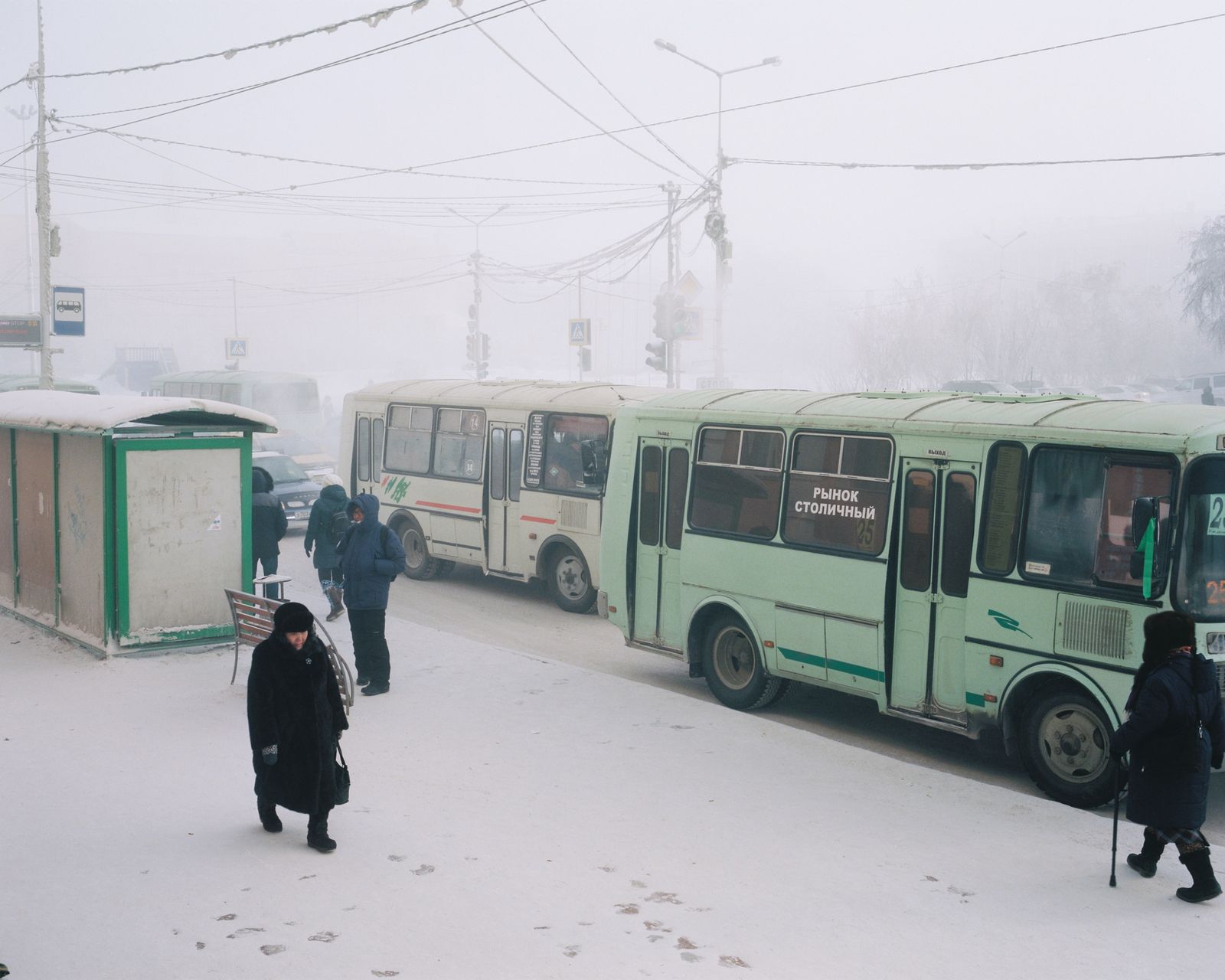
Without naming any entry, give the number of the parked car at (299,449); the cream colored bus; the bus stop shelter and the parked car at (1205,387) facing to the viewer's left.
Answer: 1

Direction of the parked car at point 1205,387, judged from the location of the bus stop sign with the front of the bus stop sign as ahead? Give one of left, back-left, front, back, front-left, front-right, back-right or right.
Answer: left

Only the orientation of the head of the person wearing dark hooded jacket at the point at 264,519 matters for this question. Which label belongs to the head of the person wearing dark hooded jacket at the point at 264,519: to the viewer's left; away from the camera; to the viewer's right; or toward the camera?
away from the camera

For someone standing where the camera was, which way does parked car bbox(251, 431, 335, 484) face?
facing the viewer and to the right of the viewer

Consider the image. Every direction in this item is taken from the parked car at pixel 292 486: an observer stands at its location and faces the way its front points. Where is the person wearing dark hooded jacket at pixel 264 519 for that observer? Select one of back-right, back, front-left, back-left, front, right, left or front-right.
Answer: front-right

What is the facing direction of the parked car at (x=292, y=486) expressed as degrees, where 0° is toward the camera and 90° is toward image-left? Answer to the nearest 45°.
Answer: approximately 315°

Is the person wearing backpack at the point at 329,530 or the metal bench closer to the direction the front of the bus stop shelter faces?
the person wearing backpack

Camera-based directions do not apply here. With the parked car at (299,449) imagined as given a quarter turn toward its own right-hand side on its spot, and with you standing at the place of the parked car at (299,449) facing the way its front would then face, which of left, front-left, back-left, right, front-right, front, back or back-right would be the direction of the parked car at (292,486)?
front-left

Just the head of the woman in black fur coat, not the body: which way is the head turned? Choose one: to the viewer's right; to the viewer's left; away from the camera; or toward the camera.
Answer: toward the camera

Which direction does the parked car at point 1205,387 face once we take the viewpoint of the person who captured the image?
facing to the left of the viewer

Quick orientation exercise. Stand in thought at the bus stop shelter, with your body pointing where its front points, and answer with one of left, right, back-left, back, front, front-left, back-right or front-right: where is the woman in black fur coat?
back-right

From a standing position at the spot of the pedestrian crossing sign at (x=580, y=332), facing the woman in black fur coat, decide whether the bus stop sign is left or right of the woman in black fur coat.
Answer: right

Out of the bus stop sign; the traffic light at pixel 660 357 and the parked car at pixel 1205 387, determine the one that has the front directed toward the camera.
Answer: the bus stop sign

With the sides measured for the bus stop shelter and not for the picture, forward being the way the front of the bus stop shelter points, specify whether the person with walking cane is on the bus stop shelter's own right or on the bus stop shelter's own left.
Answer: on the bus stop shelter's own right

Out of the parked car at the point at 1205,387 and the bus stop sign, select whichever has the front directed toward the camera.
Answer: the bus stop sign

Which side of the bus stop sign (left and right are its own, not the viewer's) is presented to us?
front
